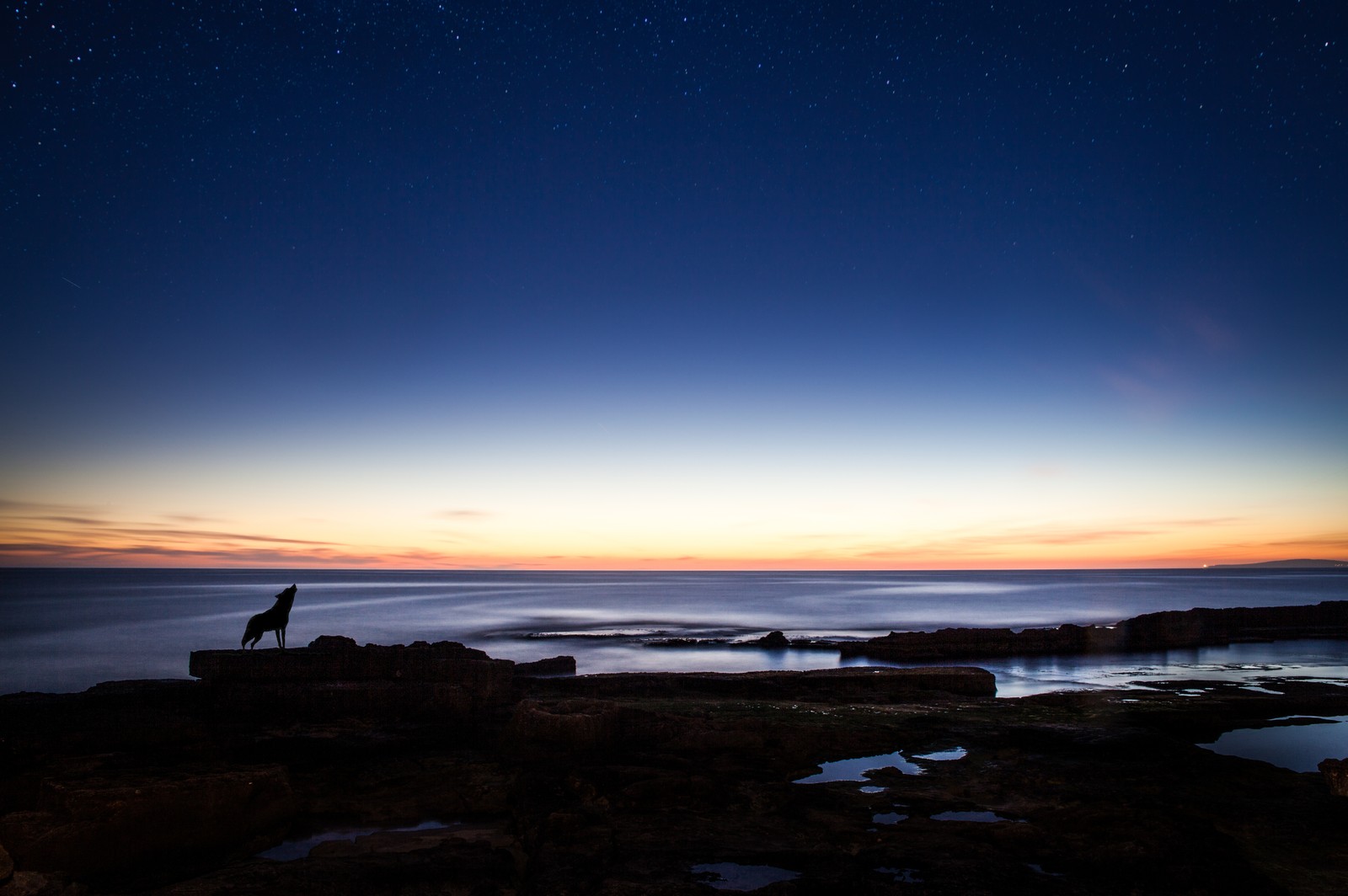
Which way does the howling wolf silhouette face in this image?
to the viewer's right
